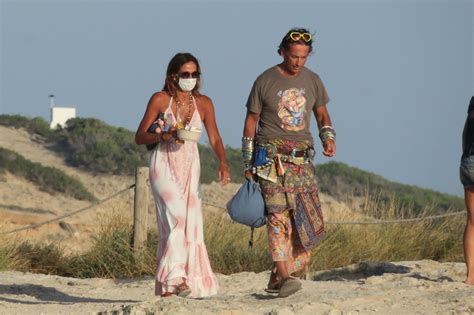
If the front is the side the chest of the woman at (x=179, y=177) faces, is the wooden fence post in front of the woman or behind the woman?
behind

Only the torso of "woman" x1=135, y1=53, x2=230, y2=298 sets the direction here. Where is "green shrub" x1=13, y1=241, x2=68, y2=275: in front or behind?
behind

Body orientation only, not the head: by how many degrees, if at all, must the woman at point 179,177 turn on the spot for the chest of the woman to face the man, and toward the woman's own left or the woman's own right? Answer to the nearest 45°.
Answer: approximately 90° to the woman's own left

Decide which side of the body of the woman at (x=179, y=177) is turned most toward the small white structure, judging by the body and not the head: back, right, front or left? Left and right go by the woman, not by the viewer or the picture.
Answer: back

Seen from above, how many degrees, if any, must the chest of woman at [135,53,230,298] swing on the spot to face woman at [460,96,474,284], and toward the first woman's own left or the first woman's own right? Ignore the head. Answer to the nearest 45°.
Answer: approximately 90° to the first woman's own left

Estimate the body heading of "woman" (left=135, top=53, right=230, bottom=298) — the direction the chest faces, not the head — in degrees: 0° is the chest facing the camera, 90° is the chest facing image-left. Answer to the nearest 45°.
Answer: approximately 0°
